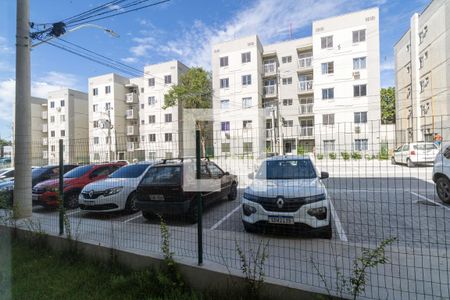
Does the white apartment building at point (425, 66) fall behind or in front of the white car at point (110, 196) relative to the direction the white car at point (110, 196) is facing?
behind

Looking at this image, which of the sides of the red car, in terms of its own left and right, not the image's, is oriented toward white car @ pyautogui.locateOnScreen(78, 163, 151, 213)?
left

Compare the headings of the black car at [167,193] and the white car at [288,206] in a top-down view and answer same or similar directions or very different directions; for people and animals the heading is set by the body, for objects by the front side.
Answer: very different directions

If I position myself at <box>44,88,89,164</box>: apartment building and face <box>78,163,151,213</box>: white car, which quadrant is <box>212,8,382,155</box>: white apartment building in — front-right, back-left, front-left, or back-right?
front-left

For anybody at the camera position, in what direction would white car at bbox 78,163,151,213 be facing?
facing the viewer and to the left of the viewer

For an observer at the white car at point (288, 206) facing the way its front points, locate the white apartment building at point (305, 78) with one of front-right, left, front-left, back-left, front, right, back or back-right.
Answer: back

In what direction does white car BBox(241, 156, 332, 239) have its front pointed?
toward the camera

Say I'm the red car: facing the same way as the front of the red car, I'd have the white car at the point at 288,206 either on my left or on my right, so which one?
on my left

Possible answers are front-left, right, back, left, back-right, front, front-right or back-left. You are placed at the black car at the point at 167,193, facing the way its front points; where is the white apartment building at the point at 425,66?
front

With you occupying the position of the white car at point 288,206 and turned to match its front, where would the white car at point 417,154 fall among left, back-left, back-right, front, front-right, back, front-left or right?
back-left

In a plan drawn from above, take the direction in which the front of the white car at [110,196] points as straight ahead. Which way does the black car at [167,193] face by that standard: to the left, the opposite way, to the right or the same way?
the opposite way

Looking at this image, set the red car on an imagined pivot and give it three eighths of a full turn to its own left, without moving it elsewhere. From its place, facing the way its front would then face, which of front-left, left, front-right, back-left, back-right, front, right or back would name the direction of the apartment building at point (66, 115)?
left

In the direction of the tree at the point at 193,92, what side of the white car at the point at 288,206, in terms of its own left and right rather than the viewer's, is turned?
back

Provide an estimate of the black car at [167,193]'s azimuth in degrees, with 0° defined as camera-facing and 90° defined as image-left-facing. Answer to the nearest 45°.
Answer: approximately 225°
